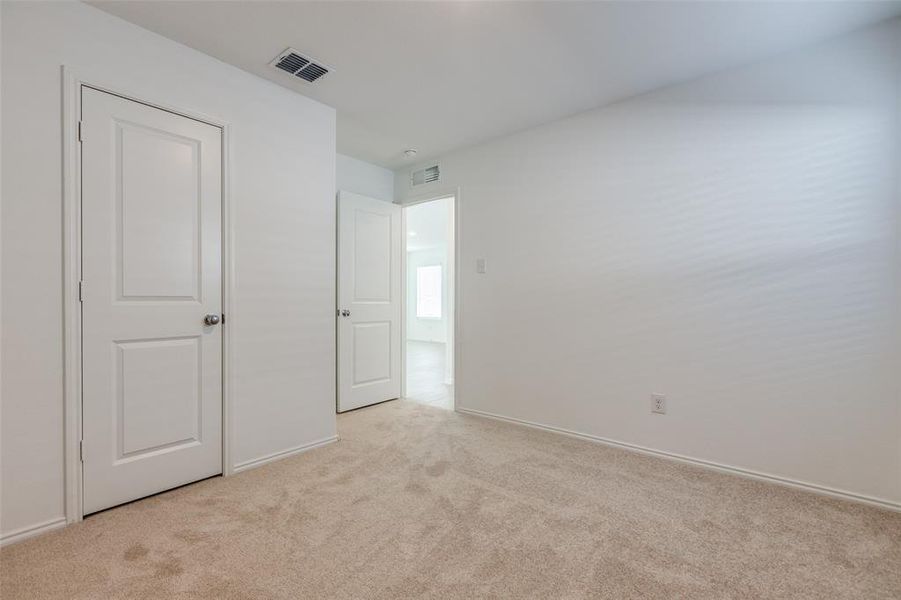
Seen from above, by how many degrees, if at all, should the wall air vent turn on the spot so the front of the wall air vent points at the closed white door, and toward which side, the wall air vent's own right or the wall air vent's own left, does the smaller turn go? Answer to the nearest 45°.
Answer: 0° — it already faces it

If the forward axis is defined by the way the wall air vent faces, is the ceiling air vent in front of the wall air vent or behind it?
in front

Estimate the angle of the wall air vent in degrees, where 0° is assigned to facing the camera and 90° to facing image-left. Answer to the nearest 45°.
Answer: approximately 45°
